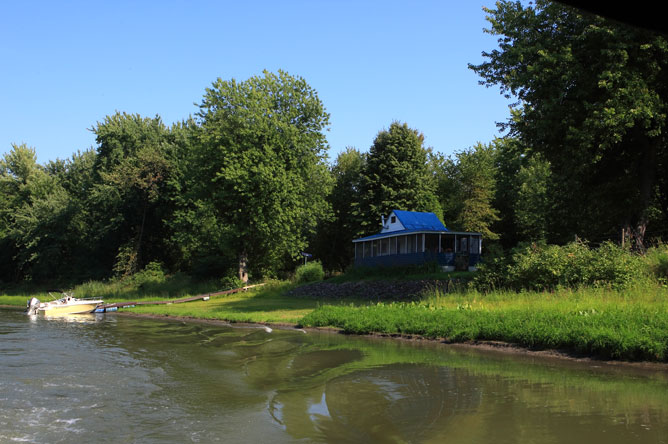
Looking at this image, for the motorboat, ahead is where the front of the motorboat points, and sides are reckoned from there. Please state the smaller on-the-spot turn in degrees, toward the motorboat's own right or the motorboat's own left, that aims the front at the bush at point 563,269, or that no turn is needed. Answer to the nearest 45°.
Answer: approximately 45° to the motorboat's own right

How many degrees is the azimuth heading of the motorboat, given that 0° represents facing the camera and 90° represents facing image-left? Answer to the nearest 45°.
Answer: approximately 270°

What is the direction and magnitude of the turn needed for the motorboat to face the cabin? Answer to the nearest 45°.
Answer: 0° — it already faces it

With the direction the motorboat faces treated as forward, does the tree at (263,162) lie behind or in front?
in front

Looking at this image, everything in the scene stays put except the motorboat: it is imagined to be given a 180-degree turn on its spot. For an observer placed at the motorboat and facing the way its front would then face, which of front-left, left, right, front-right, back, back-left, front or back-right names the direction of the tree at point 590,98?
back-left

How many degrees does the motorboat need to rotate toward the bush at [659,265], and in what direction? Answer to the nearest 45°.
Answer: approximately 45° to its right
